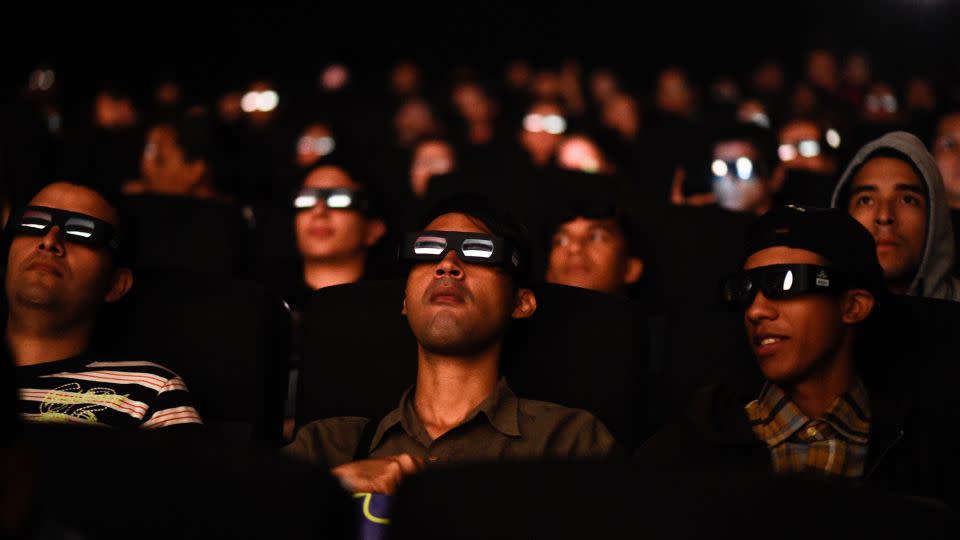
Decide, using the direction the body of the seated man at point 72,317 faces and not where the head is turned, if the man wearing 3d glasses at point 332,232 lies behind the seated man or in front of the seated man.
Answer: behind

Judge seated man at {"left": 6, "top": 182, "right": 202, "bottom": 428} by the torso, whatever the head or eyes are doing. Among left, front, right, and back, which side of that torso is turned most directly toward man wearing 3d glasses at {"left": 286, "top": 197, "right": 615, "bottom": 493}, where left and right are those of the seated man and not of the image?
left

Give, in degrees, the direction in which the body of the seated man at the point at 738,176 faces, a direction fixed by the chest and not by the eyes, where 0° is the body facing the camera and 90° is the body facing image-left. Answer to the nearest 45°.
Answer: approximately 45°

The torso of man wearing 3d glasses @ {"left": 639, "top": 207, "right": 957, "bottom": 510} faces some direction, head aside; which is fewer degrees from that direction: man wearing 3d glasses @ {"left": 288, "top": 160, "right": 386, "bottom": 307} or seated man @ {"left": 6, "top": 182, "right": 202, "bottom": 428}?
the seated man

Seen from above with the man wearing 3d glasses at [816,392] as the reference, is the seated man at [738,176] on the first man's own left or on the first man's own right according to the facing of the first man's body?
on the first man's own right

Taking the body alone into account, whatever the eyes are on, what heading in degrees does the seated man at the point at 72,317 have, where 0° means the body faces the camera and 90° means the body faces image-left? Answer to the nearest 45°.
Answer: approximately 45°

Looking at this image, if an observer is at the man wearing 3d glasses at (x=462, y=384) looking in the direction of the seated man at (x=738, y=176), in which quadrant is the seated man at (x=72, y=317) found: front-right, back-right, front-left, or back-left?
back-left

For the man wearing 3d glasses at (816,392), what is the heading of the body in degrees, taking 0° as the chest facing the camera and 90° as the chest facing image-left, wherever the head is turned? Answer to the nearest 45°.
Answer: approximately 45°

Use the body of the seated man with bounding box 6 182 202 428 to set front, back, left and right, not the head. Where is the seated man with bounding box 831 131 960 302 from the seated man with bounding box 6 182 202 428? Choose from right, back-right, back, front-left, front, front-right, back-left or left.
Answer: back-left

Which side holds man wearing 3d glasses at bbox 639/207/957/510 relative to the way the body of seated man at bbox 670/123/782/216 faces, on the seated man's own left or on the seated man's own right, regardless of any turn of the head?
on the seated man's own left

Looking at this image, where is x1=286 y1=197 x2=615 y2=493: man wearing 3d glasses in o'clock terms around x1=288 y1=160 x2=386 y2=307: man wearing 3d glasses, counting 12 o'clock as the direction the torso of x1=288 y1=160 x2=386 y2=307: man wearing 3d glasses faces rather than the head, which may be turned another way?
x1=286 y1=197 x2=615 y2=493: man wearing 3d glasses is roughly at 10 o'clock from x1=288 y1=160 x2=386 y2=307: man wearing 3d glasses.

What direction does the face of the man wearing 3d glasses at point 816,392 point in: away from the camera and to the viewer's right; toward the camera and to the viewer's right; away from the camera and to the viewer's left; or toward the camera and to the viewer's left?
toward the camera and to the viewer's left

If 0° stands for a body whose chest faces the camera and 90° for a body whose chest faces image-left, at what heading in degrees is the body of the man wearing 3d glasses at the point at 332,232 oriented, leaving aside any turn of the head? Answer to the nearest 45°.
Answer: approximately 45°

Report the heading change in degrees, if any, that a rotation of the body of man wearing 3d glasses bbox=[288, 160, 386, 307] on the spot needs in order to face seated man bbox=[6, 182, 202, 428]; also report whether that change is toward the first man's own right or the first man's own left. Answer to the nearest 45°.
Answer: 0° — they already face them
